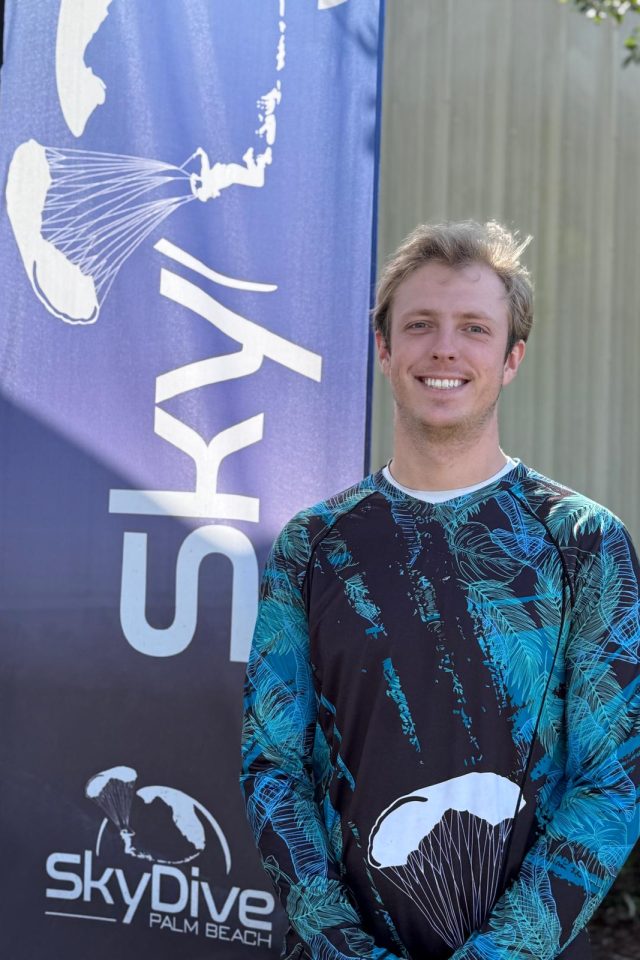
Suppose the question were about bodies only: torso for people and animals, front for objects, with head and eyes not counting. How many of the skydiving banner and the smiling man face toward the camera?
2

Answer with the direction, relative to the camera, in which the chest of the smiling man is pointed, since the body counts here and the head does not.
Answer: toward the camera

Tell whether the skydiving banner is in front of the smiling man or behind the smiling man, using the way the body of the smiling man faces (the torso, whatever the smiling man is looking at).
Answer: behind

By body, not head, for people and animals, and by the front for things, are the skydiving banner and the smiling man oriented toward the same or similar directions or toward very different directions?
same or similar directions

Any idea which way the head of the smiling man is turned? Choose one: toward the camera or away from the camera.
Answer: toward the camera

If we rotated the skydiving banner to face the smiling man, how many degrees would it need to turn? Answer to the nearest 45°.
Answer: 0° — it already faces them

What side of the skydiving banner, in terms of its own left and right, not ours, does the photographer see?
front
